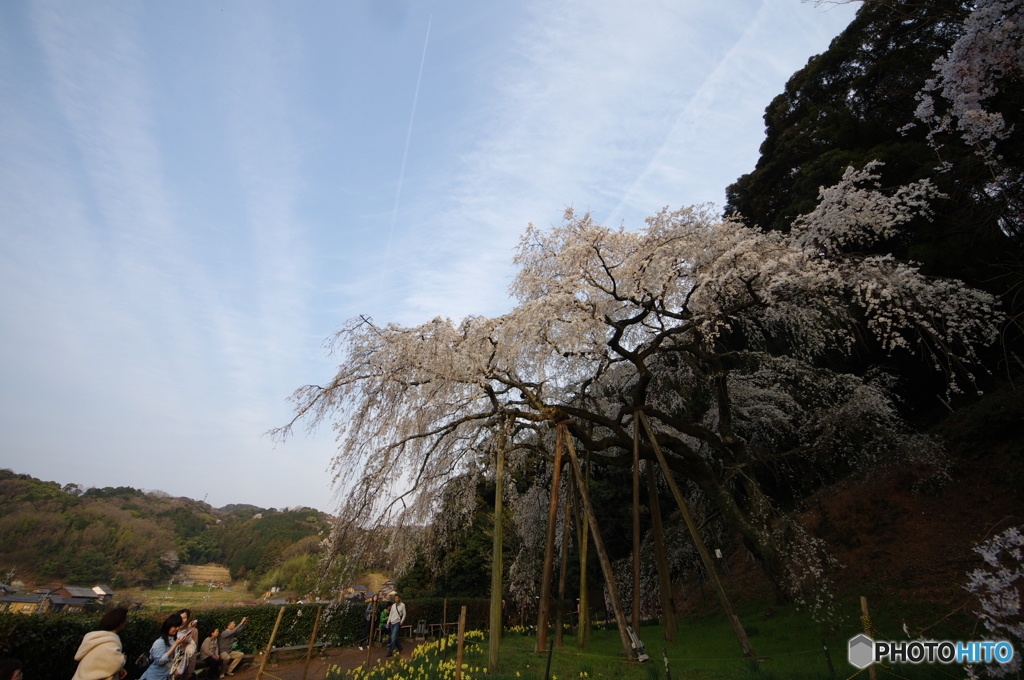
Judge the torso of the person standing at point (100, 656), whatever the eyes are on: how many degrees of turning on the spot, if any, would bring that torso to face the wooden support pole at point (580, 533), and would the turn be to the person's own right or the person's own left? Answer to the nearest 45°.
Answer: approximately 45° to the person's own right

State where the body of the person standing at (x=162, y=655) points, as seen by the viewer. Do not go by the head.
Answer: to the viewer's right

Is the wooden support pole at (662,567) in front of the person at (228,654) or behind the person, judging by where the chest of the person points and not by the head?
in front

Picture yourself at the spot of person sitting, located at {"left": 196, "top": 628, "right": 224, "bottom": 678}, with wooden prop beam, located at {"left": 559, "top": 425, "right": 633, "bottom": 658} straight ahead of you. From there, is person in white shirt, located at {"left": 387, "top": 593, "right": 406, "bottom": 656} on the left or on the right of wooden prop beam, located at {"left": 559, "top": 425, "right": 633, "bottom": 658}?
left

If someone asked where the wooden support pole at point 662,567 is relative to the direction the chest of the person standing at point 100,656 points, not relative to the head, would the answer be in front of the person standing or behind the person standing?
in front

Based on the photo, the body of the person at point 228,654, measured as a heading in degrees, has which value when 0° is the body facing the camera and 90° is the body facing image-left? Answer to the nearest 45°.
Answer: approximately 270°

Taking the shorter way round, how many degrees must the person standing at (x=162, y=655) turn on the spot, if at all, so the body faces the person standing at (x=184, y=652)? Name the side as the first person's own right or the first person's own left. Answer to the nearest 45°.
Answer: approximately 90° to the first person's own left
